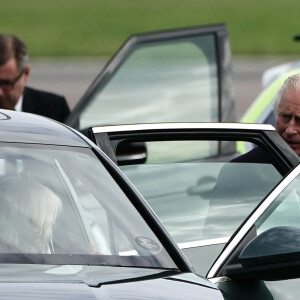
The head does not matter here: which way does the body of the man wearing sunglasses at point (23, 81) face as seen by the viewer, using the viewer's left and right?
facing the viewer and to the left of the viewer

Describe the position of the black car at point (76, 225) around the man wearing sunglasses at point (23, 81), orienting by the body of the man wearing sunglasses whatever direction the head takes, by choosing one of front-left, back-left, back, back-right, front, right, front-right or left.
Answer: front-left

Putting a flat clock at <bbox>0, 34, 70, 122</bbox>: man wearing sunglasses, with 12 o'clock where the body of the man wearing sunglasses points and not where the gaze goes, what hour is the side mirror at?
The side mirror is roughly at 10 o'clock from the man wearing sunglasses.
